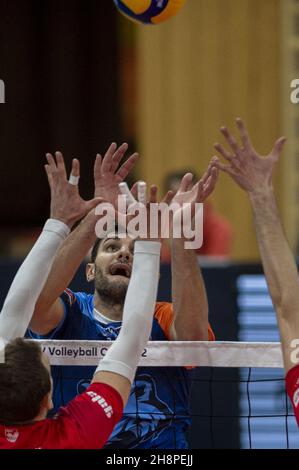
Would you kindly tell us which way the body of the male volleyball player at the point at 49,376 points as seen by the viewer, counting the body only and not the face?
away from the camera

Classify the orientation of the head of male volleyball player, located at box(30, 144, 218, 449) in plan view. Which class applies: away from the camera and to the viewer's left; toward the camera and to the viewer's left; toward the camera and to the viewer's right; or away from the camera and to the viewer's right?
toward the camera and to the viewer's right

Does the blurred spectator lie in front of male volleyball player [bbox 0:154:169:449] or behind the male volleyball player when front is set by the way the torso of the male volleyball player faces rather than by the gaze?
in front

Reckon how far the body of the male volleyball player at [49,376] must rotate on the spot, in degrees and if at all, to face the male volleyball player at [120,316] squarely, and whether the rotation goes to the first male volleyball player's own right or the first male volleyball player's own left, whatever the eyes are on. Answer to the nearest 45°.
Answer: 0° — they already face them
